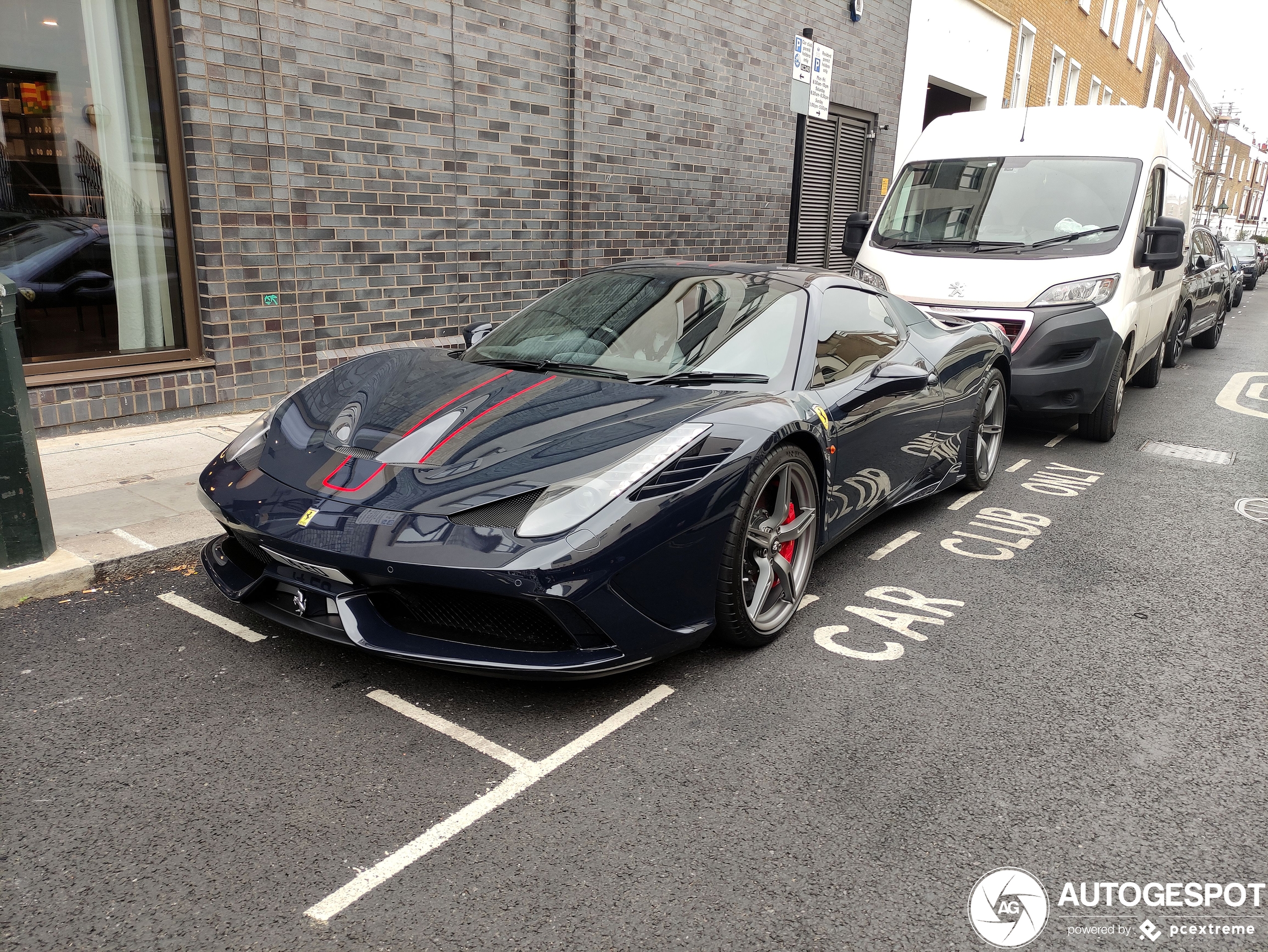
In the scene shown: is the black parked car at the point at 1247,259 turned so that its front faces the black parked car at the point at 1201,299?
yes

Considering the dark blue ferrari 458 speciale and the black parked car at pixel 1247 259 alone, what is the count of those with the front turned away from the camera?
0

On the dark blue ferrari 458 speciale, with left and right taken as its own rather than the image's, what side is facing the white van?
back

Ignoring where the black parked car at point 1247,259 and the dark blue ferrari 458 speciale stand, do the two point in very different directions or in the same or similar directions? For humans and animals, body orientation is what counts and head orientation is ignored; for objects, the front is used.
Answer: same or similar directions

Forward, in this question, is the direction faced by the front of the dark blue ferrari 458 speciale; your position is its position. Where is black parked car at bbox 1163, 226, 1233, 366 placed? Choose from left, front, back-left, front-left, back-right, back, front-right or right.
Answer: back

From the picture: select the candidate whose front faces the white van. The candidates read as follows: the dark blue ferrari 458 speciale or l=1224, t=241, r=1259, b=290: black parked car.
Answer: the black parked car

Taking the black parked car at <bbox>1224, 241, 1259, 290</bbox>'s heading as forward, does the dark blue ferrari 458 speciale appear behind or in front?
in front

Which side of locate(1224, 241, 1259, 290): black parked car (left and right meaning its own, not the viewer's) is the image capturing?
front

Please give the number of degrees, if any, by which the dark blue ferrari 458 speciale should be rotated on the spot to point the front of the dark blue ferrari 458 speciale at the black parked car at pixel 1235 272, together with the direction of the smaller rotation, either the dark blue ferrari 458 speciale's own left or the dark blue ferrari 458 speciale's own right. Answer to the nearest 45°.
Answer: approximately 180°

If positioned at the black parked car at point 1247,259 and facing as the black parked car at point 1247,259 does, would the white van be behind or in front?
in front

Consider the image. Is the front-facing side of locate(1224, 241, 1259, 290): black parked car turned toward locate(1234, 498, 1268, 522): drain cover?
yes

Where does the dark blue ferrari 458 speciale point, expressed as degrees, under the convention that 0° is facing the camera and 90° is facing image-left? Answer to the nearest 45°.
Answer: approximately 45°

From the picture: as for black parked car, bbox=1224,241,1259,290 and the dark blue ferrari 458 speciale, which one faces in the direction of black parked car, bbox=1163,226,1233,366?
black parked car, bbox=1224,241,1259,290

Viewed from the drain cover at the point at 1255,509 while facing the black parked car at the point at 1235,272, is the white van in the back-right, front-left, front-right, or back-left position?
front-left

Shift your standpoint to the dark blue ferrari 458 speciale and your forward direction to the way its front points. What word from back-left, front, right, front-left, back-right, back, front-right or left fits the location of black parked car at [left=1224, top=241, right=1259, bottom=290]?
back

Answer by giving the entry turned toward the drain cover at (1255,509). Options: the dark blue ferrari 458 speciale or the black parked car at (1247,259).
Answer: the black parked car
